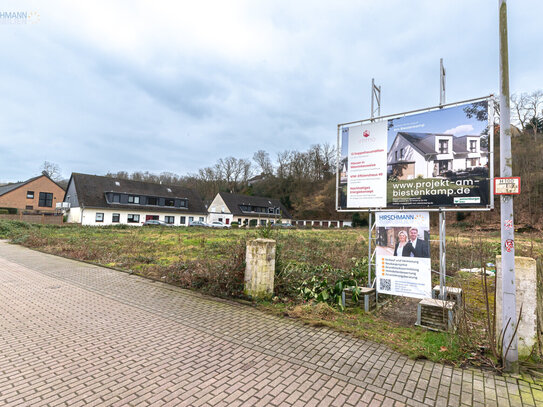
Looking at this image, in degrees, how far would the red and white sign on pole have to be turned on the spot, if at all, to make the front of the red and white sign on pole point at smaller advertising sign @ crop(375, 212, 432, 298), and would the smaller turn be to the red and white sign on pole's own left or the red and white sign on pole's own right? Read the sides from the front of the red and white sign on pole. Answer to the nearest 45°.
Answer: approximately 135° to the red and white sign on pole's own right

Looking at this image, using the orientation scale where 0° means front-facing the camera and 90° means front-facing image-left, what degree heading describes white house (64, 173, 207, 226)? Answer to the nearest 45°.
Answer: approximately 315°

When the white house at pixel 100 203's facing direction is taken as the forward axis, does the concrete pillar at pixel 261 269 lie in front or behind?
in front

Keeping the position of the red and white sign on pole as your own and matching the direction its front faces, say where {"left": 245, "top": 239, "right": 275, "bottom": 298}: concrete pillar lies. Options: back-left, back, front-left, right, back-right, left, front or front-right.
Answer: right
